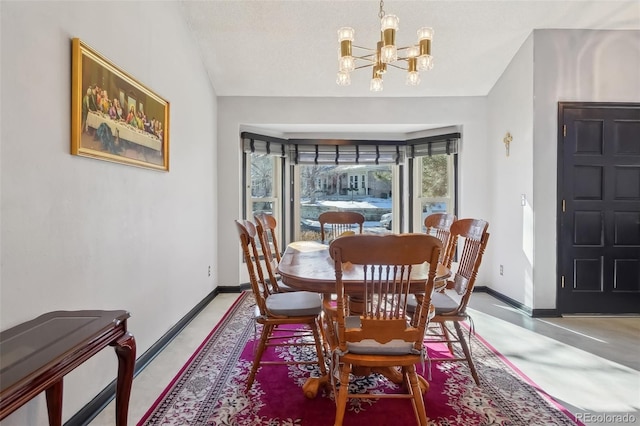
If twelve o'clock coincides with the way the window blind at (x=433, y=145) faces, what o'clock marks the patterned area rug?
The patterned area rug is roughly at 11 o'clock from the window blind.

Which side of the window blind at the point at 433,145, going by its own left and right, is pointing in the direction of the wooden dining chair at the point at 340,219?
front

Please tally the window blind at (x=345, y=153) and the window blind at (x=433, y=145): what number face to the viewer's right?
0

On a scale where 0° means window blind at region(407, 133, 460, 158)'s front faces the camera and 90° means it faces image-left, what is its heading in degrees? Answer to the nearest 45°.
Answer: approximately 45°

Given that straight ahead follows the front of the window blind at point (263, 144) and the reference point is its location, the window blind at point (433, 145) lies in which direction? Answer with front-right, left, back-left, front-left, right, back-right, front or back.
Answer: front-left

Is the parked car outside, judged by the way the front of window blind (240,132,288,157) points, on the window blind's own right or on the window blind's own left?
on the window blind's own left

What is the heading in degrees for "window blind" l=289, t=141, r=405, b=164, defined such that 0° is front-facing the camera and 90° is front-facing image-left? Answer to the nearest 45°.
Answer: approximately 0°

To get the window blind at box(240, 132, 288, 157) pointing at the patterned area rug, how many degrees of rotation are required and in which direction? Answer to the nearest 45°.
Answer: approximately 45° to its right

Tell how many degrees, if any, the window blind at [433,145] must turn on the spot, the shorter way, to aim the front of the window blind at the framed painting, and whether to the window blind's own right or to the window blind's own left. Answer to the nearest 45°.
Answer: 0° — it already faces it

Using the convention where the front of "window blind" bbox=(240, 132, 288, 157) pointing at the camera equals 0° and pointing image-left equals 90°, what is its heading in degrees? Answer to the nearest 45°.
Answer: approximately 315°

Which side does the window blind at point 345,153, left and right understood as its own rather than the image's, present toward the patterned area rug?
front

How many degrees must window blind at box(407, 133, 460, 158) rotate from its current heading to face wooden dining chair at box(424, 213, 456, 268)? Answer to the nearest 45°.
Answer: approximately 45° to its left

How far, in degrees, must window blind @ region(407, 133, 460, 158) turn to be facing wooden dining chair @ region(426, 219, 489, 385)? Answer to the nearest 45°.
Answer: approximately 45° to its left

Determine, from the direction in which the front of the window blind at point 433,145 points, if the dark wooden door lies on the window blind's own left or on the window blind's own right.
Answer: on the window blind's own left
